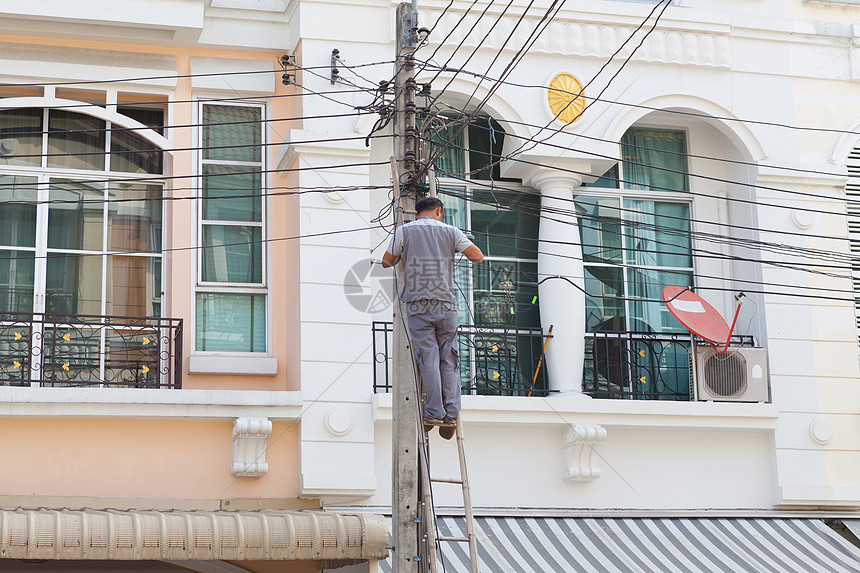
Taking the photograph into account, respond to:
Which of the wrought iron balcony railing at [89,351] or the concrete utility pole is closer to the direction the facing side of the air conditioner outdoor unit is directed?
the concrete utility pole

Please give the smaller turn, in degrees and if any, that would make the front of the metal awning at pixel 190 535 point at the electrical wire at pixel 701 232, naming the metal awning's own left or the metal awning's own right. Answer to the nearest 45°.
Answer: approximately 90° to the metal awning's own left

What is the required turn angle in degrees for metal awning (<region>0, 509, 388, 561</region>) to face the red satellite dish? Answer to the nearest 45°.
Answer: approximately 90° to its left

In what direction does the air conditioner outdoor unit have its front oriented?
toward the camera

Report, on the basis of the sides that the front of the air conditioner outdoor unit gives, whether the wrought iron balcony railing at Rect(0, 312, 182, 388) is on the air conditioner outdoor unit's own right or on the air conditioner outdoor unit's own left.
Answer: on the air conditioner outdoor unit's own right

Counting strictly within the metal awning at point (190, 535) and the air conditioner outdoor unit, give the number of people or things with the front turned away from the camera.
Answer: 0

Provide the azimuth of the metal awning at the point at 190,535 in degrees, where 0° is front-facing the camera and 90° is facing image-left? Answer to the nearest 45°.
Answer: approximately 0°

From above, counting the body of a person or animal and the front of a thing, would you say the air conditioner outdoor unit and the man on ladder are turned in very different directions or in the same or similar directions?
very different directions

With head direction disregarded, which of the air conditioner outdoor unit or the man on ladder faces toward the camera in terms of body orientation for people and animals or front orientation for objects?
the air conditioner outdoor unit

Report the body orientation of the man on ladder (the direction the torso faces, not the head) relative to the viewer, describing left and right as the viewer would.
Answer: facing away from the viewer
